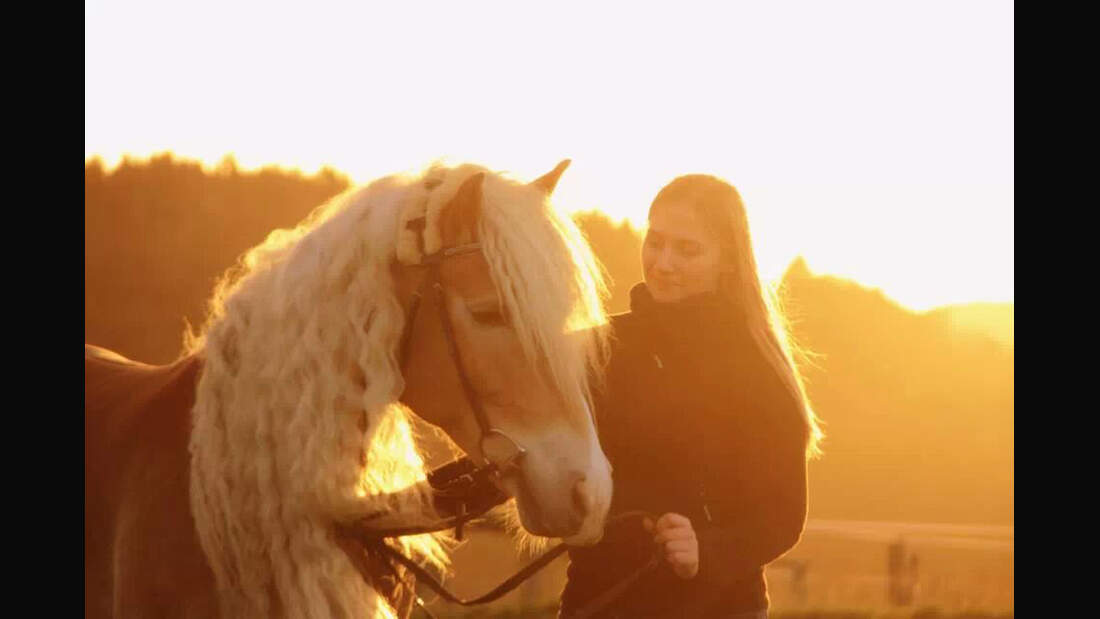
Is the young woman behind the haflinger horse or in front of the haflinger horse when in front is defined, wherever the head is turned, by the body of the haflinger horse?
in front

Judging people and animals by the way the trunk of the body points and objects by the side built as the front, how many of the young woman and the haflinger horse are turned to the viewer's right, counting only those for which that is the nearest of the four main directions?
1

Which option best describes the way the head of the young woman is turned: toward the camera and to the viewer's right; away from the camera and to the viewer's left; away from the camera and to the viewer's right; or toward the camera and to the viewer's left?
toward the camera and to the viewer's left

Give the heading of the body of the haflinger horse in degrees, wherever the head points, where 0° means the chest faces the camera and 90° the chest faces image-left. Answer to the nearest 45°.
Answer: approximately 270°

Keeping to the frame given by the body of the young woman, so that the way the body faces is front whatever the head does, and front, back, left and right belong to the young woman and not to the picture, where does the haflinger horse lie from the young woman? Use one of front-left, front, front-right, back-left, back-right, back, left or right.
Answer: front

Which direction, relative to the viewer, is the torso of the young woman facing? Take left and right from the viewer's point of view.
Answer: facing the viewer and to the left of the viewer

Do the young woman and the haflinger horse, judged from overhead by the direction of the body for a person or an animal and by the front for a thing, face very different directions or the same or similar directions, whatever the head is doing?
very different directions
